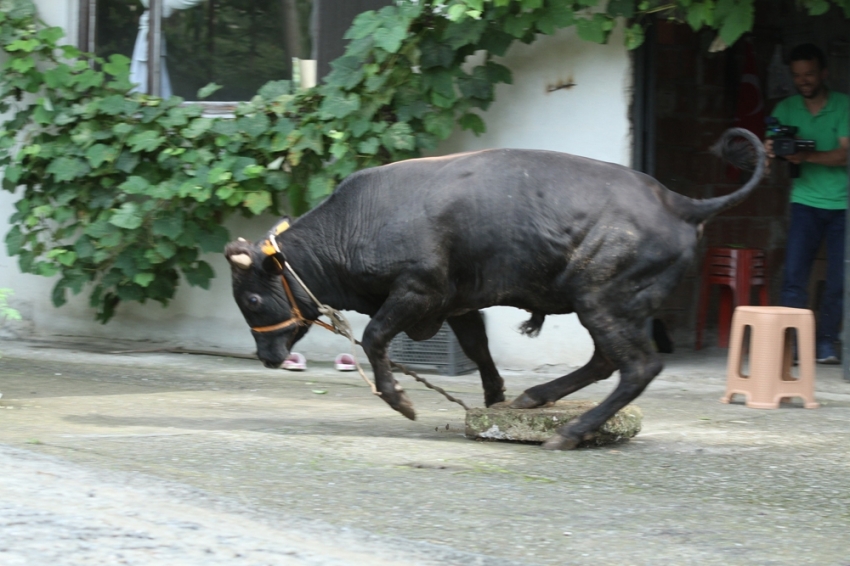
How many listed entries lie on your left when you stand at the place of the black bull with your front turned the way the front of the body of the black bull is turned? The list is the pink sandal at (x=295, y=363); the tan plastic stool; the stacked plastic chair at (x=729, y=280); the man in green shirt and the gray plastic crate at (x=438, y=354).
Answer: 0

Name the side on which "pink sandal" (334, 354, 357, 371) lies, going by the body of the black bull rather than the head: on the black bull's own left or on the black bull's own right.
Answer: on the black bull's own right

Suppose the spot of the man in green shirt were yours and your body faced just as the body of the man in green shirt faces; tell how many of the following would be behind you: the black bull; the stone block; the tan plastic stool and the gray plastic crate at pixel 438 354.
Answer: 0

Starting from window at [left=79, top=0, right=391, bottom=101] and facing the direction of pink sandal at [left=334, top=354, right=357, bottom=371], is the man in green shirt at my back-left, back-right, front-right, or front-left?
front-left

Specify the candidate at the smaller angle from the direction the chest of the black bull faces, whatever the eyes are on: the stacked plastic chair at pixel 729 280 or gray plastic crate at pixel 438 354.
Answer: the gray plastic crate

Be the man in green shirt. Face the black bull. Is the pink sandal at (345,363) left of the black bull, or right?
right

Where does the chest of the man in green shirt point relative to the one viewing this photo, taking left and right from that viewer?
facing the viewer and to the left of the viewer

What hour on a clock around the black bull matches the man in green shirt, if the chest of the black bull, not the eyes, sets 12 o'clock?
The man in green shirt is roughly at 4 o'clock from the black bull.

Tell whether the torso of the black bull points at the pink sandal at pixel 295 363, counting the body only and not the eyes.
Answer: no

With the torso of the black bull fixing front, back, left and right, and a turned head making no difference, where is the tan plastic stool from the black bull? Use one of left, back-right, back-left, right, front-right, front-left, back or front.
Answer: back-right

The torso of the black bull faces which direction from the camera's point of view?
to the viewer's left

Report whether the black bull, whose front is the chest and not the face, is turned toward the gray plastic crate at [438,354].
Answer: no

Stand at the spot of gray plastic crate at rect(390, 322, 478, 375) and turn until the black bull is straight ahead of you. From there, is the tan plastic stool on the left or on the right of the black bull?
left

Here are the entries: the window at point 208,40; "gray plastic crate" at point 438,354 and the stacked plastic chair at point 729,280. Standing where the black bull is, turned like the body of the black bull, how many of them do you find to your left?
0

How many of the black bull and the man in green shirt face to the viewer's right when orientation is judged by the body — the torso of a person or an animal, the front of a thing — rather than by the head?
0

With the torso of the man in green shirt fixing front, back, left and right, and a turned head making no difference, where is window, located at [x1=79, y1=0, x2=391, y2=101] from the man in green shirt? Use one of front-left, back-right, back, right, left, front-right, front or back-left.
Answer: front-right

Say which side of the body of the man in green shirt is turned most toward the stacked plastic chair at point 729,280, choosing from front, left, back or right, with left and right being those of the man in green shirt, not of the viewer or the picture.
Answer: right
